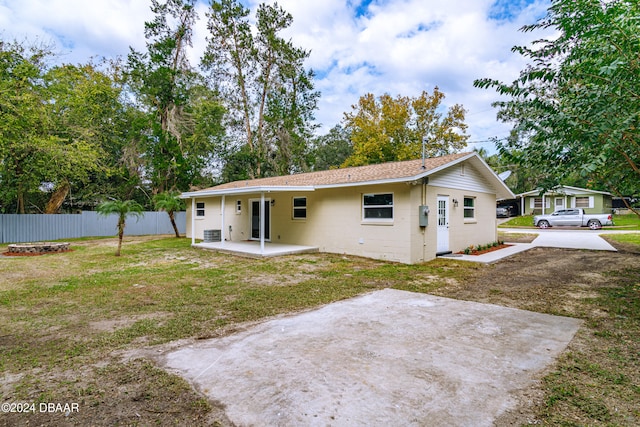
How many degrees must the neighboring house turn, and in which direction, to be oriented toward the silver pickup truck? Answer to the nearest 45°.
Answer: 0° — it already faces it

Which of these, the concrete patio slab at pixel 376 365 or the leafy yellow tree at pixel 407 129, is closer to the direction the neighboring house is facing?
the concrete patio slab

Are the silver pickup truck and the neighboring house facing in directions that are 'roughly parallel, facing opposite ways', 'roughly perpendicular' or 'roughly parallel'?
roughly perpendicular
